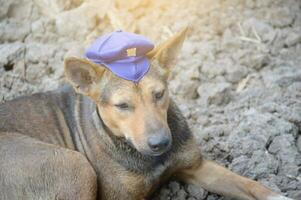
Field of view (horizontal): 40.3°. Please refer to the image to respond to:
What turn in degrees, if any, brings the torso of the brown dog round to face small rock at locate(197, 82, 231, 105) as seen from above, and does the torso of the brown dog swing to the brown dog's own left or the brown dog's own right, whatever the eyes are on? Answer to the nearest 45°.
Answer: approximately 90° to the brown dog's own left

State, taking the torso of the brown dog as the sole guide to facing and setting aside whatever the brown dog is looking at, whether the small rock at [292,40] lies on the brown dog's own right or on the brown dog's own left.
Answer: on the brown dog's own left

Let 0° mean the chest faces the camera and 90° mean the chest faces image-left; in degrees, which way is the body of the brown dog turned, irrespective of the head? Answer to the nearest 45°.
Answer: approximately 315°
